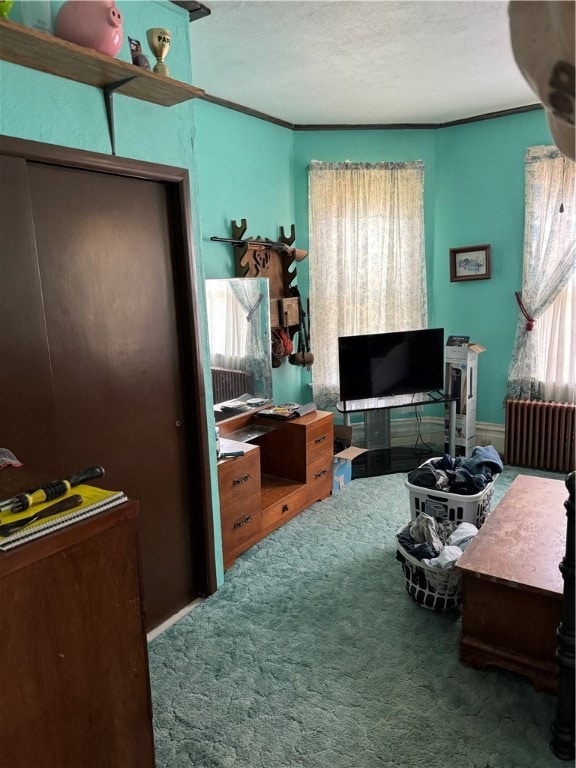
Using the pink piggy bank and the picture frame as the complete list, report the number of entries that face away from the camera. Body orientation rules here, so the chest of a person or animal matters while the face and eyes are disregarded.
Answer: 0

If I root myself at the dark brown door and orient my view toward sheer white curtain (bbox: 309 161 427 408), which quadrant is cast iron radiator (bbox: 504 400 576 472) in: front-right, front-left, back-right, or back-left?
front-right

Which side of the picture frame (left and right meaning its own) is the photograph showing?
front

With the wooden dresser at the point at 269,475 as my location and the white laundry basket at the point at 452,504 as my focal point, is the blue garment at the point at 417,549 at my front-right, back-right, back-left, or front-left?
front-right

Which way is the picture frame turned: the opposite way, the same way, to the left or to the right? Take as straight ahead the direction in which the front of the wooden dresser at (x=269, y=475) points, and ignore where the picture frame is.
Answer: to the right

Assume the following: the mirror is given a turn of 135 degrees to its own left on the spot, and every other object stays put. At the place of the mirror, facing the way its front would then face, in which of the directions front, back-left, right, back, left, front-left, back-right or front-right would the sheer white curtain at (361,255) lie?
front-right

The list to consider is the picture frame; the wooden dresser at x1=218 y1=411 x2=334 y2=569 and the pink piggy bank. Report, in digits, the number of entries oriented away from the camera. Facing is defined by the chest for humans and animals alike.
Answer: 0

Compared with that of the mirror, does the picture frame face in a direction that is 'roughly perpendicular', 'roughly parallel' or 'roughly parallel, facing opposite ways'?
roughly perpendicular

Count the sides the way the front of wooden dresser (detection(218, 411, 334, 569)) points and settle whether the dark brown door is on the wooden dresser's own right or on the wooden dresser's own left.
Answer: on the wooden dresser's own right

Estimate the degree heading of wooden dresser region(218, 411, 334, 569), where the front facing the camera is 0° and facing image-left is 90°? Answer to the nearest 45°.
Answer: approximately 315°

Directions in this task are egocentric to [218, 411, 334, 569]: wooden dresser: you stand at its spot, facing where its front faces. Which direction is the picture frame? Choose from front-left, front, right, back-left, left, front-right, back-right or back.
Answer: left

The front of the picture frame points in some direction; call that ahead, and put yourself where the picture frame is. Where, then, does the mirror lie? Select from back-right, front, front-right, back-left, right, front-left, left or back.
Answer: front-right

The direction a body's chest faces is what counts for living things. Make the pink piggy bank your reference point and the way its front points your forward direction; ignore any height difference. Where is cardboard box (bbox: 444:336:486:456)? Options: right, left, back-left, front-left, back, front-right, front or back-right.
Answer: left

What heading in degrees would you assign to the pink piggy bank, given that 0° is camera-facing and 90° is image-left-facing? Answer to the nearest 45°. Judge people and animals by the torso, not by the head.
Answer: approximately 315°
